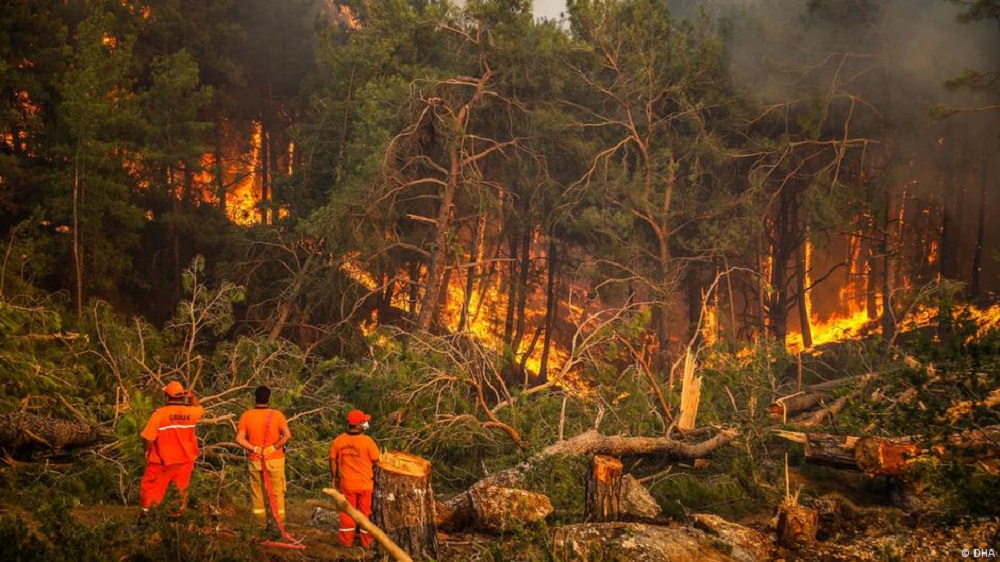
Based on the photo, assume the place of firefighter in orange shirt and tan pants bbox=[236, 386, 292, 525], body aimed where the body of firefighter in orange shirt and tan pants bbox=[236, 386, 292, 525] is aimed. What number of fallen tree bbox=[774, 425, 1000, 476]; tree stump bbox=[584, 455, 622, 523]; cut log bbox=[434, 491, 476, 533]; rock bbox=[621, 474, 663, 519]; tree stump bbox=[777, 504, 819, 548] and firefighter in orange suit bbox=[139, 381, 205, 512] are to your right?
5

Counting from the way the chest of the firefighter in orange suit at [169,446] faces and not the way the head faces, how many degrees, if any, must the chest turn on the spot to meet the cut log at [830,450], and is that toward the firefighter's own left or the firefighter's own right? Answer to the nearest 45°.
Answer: approximately 90° to the firefighter's own right

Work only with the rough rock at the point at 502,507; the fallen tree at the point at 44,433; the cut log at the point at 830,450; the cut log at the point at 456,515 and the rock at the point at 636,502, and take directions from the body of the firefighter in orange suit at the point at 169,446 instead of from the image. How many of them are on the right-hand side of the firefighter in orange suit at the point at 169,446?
4

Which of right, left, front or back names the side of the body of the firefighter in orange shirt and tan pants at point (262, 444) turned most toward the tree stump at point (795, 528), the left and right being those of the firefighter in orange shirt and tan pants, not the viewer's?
right

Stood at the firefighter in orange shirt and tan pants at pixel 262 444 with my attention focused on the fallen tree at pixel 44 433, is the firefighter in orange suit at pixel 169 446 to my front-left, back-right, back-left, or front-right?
front-left

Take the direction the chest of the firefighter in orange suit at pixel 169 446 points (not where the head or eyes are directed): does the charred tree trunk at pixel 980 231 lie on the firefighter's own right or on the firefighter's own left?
on the firefighter's own right

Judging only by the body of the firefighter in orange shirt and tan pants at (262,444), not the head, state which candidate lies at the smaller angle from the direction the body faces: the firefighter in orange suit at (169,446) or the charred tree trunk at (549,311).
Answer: the charred tree trunk

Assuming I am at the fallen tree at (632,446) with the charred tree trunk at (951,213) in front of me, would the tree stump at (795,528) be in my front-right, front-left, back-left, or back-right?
back-right

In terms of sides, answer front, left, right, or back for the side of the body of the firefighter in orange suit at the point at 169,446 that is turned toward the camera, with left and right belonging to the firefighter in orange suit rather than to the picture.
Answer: back

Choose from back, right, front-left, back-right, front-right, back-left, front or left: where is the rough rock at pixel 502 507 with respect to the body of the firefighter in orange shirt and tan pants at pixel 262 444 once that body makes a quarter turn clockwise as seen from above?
front

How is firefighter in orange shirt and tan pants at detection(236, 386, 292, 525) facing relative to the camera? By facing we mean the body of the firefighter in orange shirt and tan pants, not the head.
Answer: away from the camera

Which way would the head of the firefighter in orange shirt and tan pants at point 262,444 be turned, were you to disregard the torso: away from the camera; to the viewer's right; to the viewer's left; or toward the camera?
away from the camera

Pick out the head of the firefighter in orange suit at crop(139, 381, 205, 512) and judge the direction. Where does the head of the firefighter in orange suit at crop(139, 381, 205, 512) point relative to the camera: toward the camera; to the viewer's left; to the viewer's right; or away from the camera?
away from the camera

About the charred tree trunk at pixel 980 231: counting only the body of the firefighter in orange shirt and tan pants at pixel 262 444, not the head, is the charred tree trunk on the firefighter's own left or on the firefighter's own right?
on the firefighter's own right
